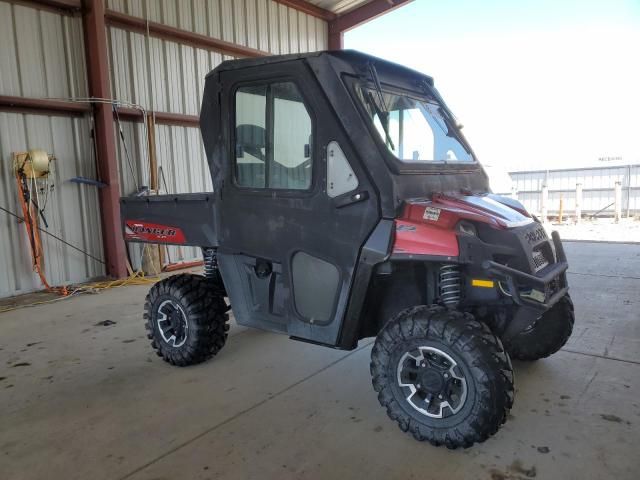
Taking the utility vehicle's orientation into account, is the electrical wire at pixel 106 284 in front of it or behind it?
behind

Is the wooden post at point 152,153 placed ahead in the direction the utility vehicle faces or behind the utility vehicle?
behind

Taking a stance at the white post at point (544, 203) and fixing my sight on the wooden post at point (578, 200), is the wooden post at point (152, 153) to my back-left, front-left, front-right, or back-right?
back-right

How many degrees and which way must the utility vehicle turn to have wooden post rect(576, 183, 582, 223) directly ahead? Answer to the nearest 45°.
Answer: approximately 90° to its left

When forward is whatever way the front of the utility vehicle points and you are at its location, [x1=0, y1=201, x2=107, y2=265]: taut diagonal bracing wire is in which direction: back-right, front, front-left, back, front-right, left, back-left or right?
back

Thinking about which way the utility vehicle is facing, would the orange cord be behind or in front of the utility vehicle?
behind

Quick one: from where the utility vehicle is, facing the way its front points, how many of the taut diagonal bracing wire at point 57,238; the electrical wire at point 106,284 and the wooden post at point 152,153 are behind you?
3

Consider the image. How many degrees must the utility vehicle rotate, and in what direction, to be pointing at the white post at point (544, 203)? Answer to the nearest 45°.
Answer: approximately 90° to its left

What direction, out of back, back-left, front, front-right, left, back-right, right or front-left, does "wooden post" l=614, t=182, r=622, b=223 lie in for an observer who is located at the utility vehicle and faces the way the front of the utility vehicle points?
left

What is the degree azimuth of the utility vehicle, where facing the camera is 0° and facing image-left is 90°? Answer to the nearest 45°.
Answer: approximately 315°
